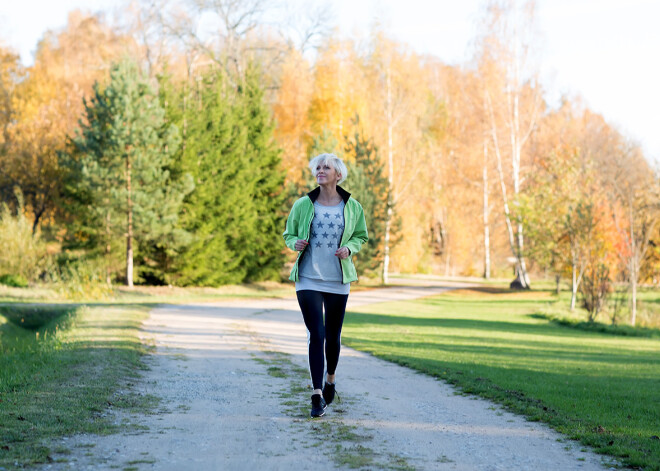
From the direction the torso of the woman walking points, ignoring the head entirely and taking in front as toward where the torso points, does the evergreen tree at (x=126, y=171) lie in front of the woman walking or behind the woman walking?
behind

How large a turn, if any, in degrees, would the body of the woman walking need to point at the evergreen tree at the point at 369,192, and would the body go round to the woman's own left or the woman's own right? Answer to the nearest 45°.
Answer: approximately 180°

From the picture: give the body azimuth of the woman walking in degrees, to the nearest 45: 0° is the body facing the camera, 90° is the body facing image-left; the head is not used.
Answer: approximately 0°

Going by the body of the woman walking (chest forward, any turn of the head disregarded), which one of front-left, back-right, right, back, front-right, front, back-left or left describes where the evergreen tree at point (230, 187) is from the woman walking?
back

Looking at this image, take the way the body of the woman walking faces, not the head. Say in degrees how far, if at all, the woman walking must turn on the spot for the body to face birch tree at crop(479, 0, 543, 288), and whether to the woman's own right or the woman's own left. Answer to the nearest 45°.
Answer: approximately 180°

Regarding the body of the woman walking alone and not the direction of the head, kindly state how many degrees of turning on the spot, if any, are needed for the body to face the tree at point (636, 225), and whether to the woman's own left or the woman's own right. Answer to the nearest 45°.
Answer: approximately 135° to the woman's own left

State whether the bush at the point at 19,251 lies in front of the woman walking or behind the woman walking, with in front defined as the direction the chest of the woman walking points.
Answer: behind

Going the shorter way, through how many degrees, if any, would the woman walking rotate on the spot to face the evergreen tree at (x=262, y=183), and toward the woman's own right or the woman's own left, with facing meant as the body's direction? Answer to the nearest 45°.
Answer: approximately 180°
